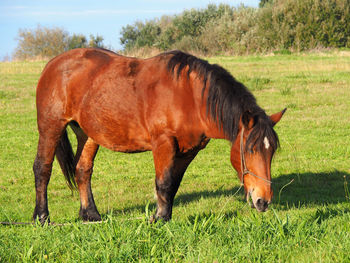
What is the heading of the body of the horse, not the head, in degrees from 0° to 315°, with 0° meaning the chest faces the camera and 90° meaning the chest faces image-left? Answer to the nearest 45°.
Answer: approximately 270°
